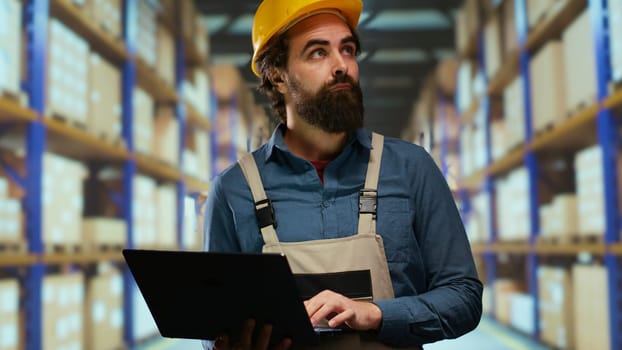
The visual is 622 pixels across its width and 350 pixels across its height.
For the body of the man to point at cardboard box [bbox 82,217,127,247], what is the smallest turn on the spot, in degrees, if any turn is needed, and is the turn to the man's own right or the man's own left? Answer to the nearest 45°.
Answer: approximately 135° to the man's own right

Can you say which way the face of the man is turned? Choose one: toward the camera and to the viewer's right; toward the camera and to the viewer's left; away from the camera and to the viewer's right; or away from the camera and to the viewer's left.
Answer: toward the camera and to the viewer's right

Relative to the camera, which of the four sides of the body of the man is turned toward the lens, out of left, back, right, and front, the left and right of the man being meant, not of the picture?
front

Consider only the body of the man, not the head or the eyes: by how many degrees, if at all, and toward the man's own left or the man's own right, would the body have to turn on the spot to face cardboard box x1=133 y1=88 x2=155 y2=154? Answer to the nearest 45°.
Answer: approximately 135° to the man's own right

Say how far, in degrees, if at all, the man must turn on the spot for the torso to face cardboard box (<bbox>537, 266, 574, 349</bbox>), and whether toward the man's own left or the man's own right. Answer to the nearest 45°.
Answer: approximately 135° to the man's own left

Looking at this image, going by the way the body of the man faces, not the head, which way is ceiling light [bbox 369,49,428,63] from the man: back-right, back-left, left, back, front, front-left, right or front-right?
back

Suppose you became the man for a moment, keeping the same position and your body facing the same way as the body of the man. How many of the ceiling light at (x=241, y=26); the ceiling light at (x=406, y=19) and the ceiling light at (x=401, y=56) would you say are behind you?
3

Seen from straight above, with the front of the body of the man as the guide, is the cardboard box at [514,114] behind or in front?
behind

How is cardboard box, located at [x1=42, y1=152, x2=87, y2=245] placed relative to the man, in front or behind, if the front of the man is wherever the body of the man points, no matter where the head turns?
behind

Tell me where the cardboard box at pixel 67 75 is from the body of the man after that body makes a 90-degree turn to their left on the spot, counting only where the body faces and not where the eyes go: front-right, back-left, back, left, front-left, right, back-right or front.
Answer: back-left

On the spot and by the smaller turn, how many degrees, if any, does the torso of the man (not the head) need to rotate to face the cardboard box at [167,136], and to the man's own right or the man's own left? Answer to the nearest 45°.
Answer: approximately 180°
